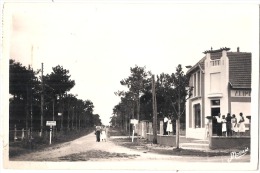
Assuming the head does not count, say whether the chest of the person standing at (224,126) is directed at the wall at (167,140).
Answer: no

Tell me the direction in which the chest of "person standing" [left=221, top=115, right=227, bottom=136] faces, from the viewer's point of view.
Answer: toward the camera
